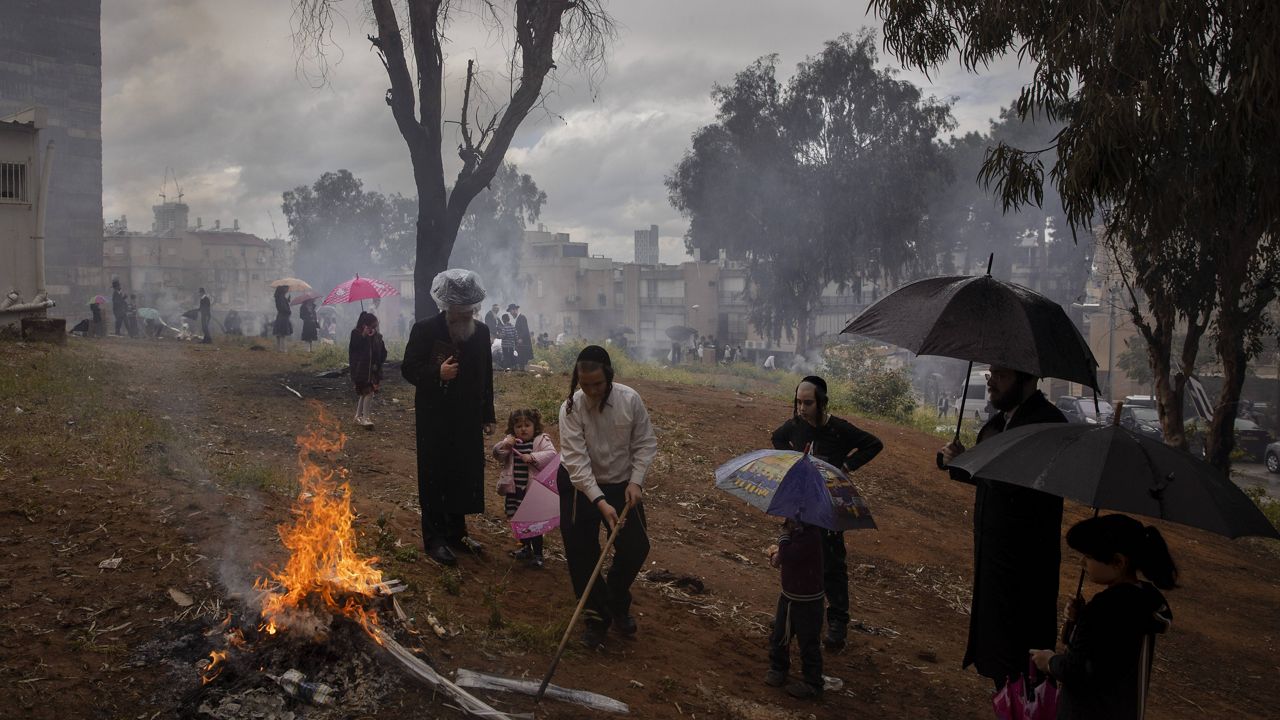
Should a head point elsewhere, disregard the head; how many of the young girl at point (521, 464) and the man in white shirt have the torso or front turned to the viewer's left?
0

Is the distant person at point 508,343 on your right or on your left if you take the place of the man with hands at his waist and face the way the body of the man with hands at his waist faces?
on your right

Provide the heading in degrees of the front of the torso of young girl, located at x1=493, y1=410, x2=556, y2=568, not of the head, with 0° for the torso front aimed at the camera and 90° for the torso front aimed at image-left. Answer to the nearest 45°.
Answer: approximately 0°

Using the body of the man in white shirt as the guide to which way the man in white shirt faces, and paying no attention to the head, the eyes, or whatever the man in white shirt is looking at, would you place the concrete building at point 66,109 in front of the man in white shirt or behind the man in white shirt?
behind

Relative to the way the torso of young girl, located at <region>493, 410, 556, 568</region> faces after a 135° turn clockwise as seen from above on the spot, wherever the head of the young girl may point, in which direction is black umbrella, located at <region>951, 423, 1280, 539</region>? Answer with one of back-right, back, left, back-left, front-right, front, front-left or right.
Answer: back

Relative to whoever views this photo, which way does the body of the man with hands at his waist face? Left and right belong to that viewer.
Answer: facing the viewer and to the left of the viewer

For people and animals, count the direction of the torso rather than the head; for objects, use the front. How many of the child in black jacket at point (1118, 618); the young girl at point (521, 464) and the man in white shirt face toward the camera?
2

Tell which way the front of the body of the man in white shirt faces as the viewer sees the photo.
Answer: toward the camera

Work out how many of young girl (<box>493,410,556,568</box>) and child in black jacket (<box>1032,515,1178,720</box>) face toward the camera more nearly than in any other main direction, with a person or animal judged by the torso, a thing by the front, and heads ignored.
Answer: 1
